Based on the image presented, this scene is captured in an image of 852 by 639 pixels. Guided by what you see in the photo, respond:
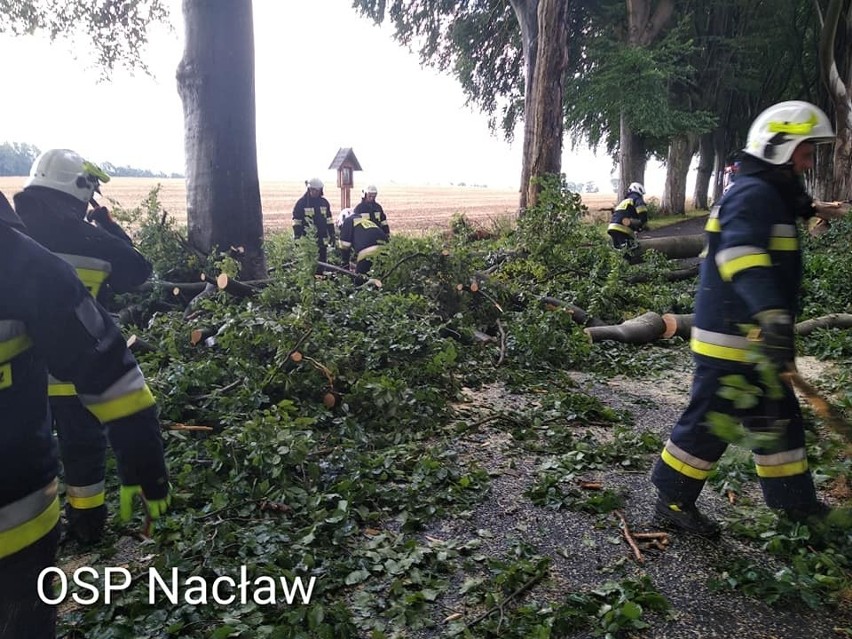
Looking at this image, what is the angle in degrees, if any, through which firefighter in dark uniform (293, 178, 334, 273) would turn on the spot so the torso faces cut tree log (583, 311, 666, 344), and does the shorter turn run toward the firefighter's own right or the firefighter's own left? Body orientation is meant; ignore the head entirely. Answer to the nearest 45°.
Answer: approximately 45° to the firefighter's own left

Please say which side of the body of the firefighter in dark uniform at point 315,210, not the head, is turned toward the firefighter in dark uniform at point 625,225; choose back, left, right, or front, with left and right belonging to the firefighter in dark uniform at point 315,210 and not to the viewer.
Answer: left

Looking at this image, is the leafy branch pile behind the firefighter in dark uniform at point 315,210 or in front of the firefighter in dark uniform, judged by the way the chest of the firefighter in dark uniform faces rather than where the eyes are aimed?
in front

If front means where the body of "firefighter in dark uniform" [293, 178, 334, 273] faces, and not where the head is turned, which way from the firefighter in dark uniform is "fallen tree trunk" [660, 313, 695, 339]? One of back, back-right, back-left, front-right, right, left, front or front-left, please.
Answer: front-left

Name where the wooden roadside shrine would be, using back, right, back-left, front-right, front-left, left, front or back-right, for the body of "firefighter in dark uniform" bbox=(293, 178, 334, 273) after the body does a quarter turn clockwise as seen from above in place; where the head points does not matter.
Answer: right
